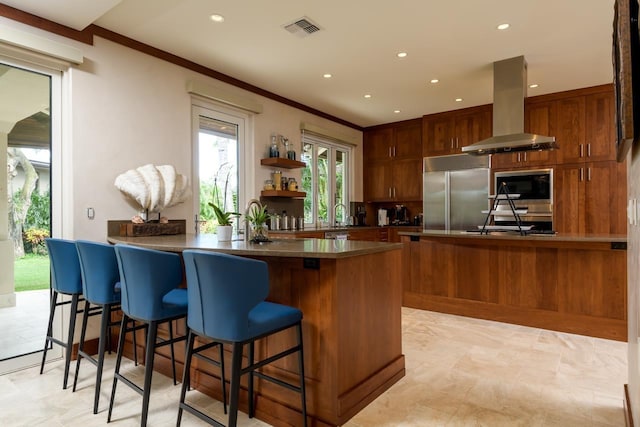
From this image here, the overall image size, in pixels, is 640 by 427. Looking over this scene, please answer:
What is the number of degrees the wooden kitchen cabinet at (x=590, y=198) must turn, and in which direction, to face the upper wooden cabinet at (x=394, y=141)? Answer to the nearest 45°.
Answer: approximately 90° to its right

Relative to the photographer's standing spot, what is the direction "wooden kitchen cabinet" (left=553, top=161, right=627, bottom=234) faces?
facing the viewer

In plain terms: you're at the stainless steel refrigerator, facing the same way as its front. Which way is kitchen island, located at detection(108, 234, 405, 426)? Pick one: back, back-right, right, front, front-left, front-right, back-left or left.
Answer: front

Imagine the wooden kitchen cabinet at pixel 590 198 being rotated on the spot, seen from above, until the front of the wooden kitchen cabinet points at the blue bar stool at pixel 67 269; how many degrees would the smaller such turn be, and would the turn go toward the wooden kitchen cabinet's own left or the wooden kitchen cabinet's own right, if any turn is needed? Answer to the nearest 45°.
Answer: approximately 45° to the wooden kitchen cabinet's own right

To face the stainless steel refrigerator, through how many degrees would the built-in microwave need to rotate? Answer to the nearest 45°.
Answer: approximately 90° to its right

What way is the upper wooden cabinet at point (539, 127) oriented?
toward the camera

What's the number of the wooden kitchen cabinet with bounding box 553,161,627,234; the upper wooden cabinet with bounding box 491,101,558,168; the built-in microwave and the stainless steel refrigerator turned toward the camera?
4

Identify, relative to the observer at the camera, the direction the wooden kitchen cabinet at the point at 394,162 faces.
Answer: facing the viewer and to the left of the viewer

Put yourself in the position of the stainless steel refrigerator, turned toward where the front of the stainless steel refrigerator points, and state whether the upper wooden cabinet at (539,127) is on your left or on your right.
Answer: on your left

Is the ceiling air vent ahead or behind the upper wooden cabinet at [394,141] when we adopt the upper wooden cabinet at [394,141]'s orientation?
ahead

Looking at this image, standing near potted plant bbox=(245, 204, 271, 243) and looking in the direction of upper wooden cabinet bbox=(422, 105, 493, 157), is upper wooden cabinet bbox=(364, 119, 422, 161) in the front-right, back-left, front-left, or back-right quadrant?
front-left

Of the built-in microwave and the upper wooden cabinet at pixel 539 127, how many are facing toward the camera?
2

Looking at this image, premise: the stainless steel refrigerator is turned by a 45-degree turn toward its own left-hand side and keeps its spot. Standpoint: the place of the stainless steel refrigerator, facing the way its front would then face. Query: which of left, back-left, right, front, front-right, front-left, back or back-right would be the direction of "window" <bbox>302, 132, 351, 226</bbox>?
back-right
